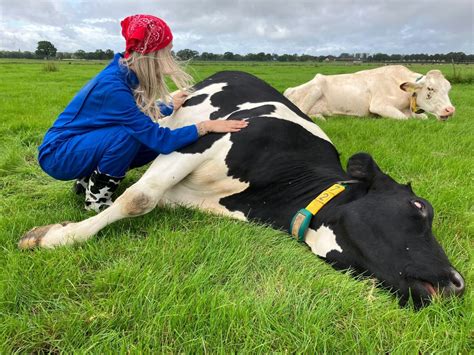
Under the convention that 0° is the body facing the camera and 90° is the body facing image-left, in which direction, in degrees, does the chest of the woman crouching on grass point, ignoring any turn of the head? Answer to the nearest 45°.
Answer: approximately 270°

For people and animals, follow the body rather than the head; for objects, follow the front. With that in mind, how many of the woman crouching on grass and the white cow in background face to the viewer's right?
2

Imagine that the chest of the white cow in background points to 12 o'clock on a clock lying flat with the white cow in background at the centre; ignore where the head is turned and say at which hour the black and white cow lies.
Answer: The black and white cow is roughly at 3 o'clock from the white cow in background.

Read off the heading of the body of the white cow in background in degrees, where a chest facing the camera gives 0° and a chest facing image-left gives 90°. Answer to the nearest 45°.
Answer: approximately 270°

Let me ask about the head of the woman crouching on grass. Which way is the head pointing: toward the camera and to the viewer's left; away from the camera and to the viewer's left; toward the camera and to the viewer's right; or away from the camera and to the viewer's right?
away from the camera and to the viewer's right
